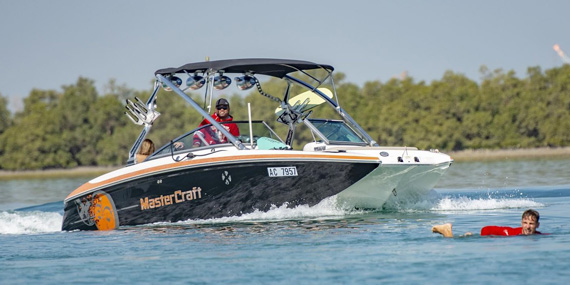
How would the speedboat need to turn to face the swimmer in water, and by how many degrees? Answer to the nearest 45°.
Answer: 0° — it already faces them

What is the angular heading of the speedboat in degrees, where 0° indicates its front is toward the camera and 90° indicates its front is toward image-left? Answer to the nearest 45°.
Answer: approximately 315°
